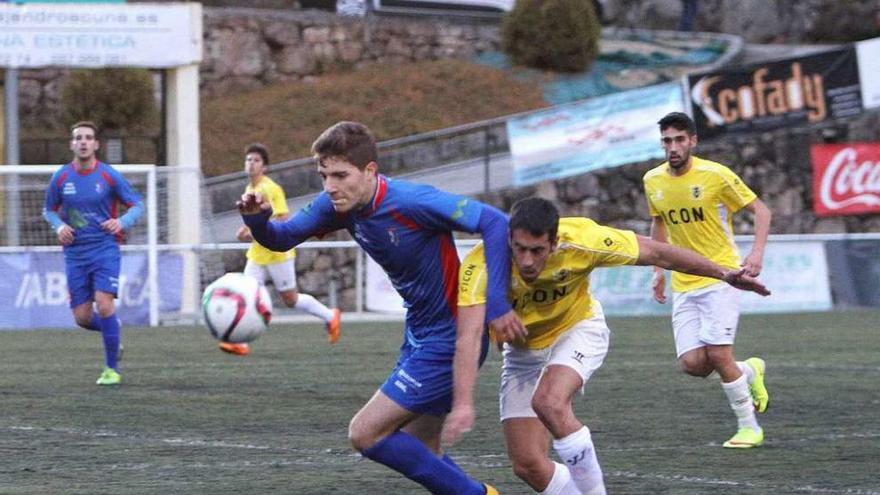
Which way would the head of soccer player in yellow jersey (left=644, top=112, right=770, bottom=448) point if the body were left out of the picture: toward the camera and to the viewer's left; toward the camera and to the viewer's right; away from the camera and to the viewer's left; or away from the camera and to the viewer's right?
toward the camera and to the viewer's left

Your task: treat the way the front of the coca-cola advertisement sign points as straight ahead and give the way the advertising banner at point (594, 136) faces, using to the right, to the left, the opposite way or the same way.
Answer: the same way

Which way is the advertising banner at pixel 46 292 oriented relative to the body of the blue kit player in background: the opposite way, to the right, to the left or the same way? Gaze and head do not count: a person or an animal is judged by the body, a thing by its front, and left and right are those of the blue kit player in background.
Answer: the same way

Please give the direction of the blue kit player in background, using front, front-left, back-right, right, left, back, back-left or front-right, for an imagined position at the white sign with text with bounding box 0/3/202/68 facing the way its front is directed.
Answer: front

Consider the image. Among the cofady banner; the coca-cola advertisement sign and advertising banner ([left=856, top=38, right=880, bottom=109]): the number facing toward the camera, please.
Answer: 3

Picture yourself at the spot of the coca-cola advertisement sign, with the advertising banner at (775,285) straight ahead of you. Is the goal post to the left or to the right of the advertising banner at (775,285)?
right

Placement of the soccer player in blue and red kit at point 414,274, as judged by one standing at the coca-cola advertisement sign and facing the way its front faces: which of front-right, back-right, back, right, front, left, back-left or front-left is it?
front

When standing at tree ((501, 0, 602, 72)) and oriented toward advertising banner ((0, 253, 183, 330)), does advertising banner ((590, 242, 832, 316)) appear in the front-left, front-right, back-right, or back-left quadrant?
front-left

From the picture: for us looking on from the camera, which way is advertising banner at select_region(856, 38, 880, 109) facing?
facing the viewer

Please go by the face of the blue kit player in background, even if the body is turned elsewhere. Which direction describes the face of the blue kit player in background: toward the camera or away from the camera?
toward the camera

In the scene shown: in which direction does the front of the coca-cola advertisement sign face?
toward the camera

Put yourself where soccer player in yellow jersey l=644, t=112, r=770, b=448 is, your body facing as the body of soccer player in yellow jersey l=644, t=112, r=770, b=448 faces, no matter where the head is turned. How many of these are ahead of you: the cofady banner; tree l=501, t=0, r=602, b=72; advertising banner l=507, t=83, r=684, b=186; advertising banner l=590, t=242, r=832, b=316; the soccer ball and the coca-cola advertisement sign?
1

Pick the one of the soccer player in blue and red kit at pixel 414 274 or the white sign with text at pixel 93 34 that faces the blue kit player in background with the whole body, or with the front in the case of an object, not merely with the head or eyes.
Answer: the white sign with text

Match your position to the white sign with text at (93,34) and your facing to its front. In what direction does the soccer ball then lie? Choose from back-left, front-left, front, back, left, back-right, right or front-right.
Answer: front

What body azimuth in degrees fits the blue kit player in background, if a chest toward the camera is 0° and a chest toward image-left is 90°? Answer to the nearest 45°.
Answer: approximately 0°

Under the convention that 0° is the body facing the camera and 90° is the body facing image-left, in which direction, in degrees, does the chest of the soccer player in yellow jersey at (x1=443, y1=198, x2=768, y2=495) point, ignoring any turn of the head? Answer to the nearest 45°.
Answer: approximately 45°
